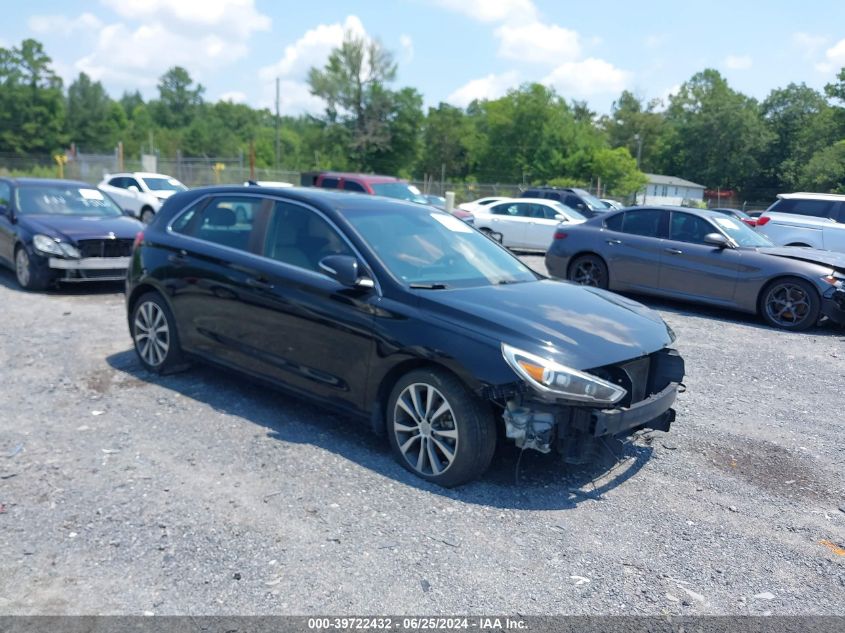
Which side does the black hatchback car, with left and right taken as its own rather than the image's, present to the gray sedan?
left

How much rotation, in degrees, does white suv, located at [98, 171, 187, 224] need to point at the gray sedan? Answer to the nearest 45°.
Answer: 0° — it already faces it

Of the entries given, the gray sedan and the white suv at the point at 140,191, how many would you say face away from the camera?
0

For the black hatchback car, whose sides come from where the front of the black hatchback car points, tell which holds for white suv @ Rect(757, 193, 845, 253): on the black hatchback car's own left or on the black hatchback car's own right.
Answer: on the black hatchback car's own left

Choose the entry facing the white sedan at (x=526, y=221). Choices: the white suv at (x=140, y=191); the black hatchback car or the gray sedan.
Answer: the white suv

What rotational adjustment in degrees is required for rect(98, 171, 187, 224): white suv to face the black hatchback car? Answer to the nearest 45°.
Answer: approximately 45° to its right

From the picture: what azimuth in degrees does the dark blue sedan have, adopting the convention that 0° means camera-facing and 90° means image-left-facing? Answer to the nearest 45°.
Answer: approximately 315°

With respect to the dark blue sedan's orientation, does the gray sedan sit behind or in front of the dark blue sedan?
in front

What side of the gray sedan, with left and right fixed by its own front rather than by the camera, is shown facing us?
right

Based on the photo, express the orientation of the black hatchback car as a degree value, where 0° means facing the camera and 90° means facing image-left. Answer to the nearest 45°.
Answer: approximately 315°

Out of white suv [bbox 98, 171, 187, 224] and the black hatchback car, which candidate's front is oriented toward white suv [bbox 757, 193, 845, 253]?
white suv [bbox 98, 171, 187, 224]

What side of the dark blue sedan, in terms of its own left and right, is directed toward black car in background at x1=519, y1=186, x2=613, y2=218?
left
